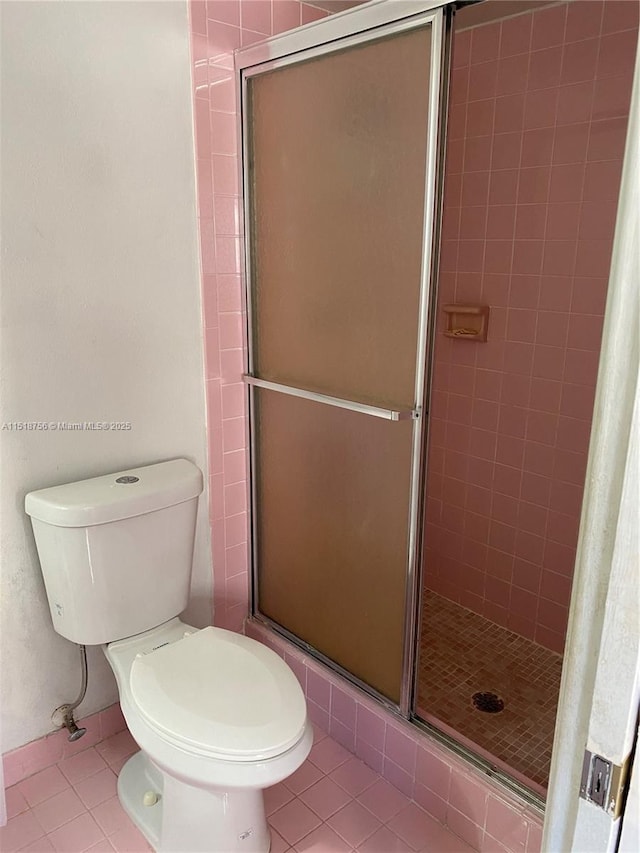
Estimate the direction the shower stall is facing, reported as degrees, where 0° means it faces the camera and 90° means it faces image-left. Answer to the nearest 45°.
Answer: approximately 45°

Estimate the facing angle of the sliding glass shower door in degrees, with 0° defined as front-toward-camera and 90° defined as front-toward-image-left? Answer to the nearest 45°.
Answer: approximately 45°

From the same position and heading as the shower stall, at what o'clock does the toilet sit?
The toilet is roughly at 12 o'clock from the shower stall.
